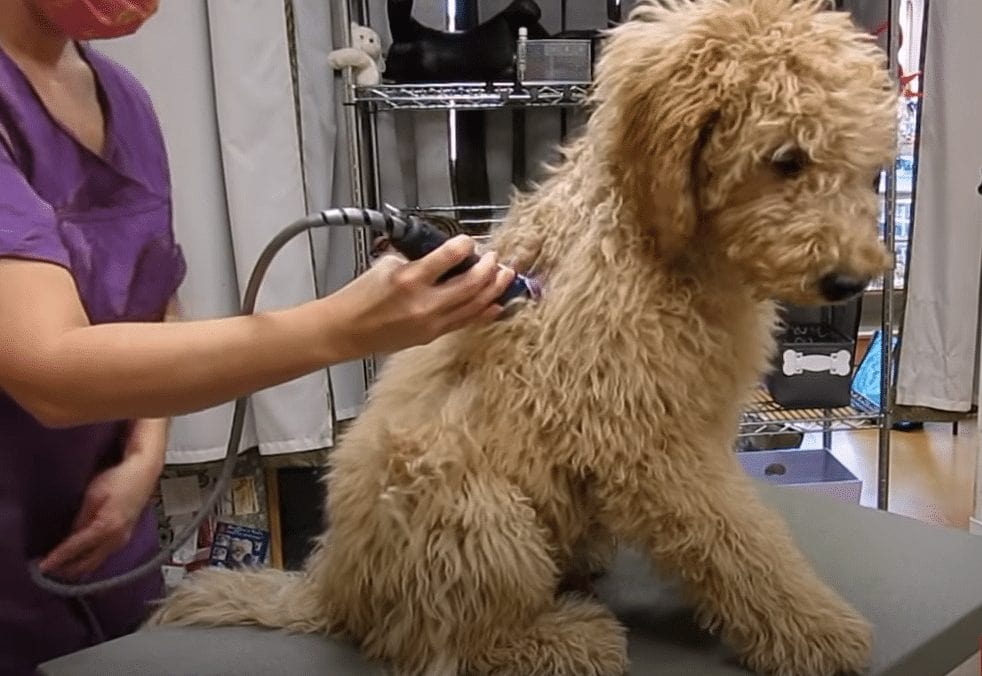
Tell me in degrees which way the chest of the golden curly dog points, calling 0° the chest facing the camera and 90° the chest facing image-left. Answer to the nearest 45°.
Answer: approximately 270°

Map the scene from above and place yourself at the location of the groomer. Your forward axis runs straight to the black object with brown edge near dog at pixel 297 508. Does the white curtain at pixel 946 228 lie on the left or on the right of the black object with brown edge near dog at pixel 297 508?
right

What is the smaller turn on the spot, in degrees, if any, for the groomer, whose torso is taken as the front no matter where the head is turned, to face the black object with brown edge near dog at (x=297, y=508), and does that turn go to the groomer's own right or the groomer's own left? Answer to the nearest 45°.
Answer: approximately 135° to the groomer's own left

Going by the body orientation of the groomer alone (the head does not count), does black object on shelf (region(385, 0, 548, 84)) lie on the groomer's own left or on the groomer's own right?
on the groomer's own left

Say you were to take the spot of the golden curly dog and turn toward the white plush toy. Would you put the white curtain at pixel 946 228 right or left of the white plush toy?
right

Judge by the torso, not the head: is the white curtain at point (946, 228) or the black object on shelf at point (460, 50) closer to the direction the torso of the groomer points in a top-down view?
the white curtain

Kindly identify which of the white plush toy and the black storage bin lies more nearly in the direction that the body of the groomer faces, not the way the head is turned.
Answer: the black storage bin

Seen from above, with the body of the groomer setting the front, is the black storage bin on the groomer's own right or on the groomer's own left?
on the groomer's own left

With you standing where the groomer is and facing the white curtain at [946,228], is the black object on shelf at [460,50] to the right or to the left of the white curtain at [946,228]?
left

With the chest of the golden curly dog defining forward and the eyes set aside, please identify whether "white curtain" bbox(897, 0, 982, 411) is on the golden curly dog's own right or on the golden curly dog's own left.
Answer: on the golden curly dog's own left

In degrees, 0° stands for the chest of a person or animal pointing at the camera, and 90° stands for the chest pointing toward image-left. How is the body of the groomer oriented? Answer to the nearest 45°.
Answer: approximately 315°
